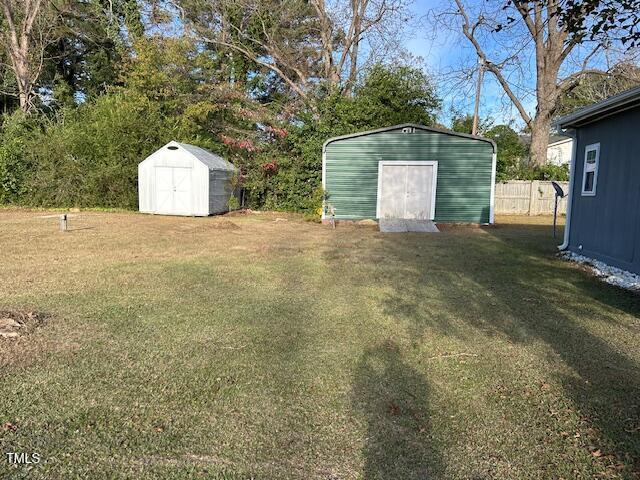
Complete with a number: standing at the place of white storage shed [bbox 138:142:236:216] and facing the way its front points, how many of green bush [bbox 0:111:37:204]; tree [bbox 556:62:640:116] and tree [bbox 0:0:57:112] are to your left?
1

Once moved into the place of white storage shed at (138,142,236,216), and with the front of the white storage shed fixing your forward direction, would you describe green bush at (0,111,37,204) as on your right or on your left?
on your right

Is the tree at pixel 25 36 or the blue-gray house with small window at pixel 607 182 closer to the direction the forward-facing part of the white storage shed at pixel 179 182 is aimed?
the blue-gray house with small window

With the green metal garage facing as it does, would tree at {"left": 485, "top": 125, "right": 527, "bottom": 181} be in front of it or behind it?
behind

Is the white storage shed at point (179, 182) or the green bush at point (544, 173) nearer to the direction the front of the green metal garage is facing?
the white storage shed

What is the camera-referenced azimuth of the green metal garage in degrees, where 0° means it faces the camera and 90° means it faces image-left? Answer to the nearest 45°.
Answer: approximately 0°

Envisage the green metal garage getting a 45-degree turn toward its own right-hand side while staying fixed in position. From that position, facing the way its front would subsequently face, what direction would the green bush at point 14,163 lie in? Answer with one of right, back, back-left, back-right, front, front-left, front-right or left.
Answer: front-right

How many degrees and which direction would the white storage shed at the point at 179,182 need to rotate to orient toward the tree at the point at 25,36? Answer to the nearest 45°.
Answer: approximately 135° to its right

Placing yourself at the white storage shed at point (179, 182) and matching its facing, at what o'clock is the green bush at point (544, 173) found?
The green bush is roughly at 9 o'clock from the white storage shed.

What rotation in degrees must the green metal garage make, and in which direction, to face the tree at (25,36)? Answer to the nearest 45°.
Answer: approximately 90° to its right

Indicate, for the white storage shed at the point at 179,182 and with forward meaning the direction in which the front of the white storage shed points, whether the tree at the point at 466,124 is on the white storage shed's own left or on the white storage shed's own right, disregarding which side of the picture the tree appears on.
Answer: on the white storage shed's own left

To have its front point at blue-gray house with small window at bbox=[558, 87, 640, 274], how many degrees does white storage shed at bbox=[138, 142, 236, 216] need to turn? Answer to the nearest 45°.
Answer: approximately 45° to its left

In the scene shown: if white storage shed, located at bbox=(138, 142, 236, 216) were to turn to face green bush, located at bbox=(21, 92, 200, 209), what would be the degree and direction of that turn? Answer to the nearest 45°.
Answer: approximately 135° to its right

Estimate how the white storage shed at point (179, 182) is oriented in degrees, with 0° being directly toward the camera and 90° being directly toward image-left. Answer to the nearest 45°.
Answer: approximately 0°

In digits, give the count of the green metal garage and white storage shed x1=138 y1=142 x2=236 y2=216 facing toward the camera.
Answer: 2

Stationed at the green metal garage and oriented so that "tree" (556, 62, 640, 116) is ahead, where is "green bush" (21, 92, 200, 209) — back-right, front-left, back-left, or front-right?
back-left
